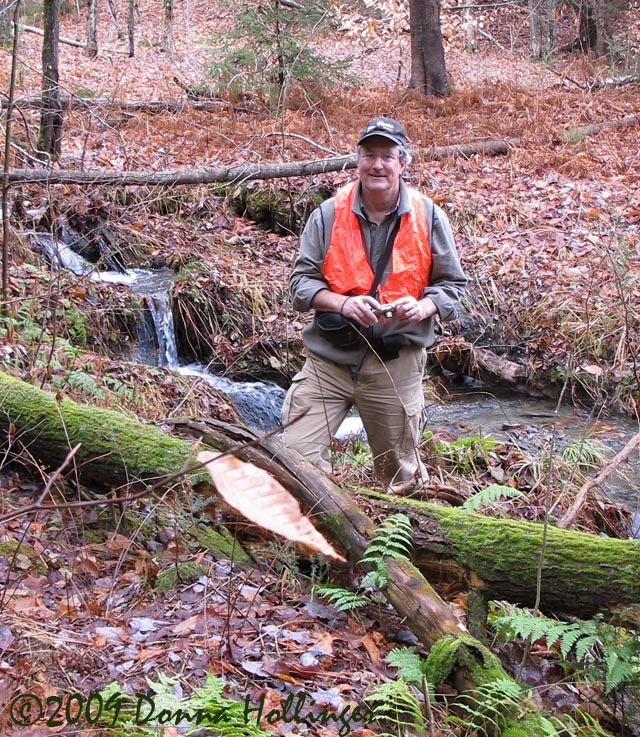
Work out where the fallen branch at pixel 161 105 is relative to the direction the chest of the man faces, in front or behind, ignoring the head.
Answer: behind

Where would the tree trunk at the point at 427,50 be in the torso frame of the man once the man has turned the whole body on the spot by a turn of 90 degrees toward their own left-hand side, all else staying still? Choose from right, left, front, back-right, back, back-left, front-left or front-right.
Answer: left

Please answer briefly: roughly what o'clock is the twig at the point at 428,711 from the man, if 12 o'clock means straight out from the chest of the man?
The twig is roughly at 12 o'clock from the man.

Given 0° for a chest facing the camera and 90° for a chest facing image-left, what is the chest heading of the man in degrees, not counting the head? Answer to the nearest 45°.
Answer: approximately 0°

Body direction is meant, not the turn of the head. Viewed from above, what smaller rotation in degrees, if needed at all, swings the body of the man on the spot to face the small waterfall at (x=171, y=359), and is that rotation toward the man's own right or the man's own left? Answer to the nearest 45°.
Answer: approximately 135° to the man's own right

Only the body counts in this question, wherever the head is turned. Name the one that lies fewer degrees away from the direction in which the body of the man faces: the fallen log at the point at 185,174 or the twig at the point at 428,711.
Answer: the twig

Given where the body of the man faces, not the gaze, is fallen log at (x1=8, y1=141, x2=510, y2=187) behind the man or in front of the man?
behind

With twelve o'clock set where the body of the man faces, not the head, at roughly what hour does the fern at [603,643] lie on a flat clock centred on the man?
The fern is roughly at 11 o'clock from the man.
